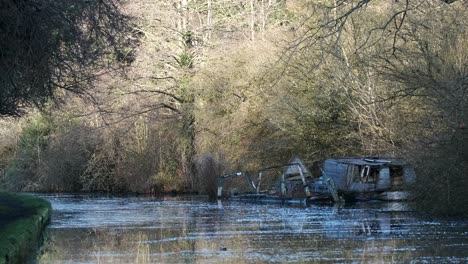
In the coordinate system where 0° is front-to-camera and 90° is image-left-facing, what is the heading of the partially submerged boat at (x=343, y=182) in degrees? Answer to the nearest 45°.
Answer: approximately 90°

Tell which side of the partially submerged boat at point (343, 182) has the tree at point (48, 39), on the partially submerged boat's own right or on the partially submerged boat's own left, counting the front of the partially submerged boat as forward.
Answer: on the partially submerged boat's own left
